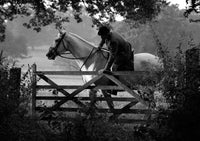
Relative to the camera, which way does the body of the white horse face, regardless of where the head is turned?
to the viewer's left
